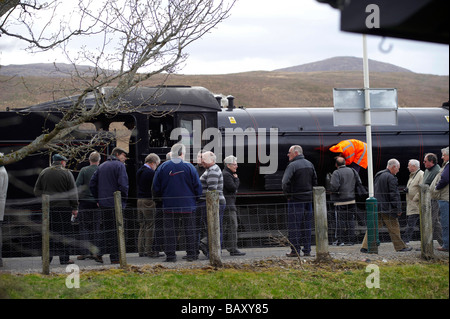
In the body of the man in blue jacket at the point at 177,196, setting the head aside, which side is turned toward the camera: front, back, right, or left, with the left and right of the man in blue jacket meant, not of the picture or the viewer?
back

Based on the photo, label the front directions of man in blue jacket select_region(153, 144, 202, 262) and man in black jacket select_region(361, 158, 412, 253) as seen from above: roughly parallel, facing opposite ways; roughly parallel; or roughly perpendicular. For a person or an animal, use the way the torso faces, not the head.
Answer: roughly perpendicular

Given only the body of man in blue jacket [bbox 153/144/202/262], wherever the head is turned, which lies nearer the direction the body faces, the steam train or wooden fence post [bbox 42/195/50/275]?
the steam train

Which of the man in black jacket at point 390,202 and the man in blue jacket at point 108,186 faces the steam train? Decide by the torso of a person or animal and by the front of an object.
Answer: the man in blue jacket

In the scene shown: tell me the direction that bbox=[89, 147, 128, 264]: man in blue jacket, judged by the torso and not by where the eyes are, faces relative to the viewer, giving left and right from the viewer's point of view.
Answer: facing away from the viewer and to the right of the viewer
